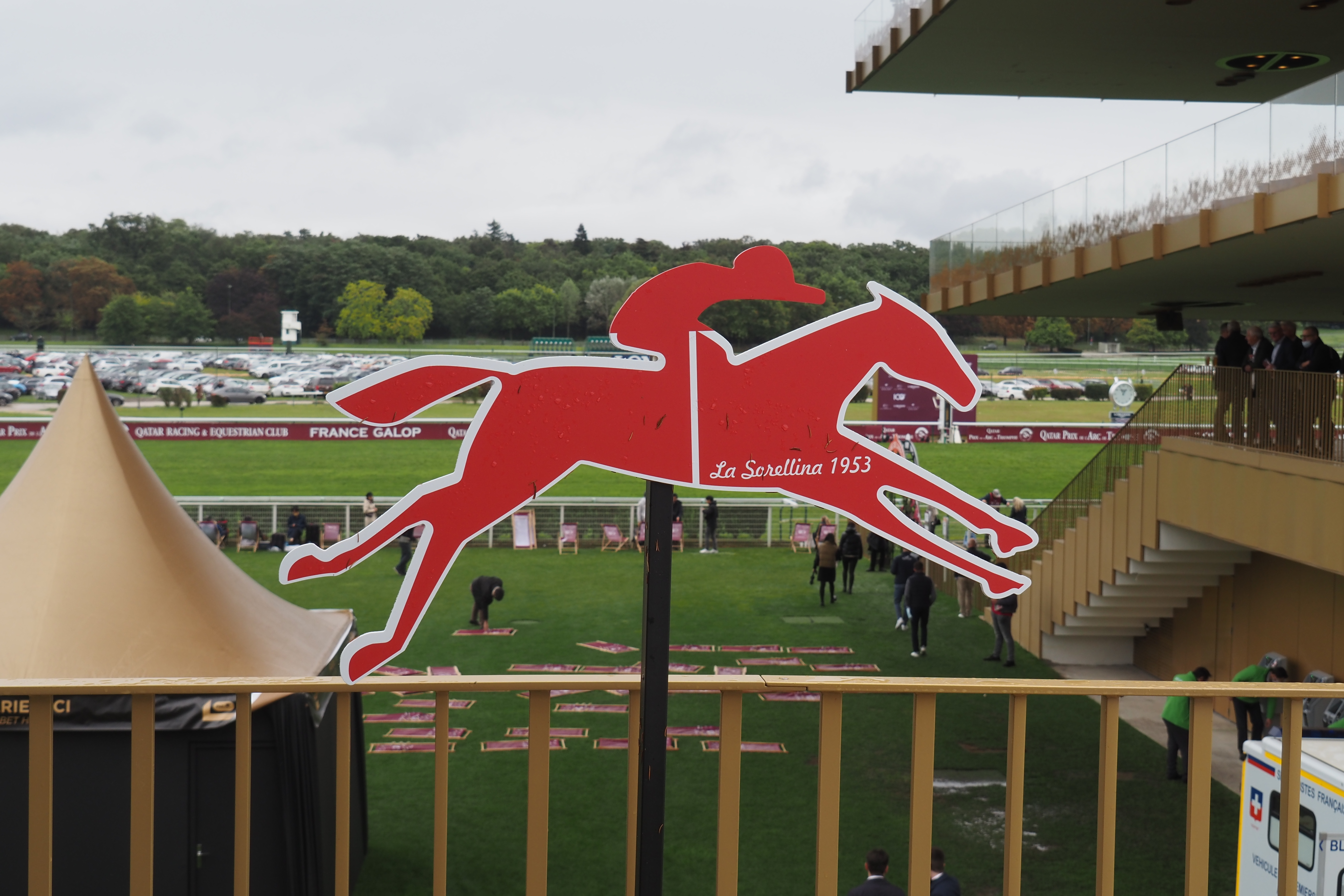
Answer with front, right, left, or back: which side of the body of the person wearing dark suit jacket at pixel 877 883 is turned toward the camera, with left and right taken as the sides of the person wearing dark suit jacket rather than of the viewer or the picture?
back

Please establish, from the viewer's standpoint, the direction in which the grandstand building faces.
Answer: facing away from the viewer and to the left of the viewer

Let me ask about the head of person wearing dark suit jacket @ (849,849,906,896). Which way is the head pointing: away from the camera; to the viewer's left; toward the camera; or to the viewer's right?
away from the camera

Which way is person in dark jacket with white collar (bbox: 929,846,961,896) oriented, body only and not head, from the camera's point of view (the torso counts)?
away from the camera

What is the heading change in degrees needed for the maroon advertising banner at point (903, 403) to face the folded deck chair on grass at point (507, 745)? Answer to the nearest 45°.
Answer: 0° — it already faces it

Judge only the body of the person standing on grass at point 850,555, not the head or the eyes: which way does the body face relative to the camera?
away from the camera

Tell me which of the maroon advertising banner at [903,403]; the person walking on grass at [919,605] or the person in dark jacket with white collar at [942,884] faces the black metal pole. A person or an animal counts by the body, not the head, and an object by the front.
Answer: the maroon advertising banner

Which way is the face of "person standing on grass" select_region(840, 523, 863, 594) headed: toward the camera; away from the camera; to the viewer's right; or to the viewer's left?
away from the camera
